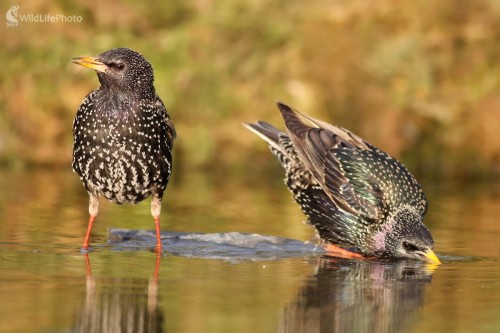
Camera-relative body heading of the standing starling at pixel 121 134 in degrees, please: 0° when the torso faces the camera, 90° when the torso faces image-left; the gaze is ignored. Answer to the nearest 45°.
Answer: approximately 0°

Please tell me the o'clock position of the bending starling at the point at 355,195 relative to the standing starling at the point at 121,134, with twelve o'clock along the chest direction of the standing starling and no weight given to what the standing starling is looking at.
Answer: The bending starling is roughly at 9 o'clock from the standing starling.
